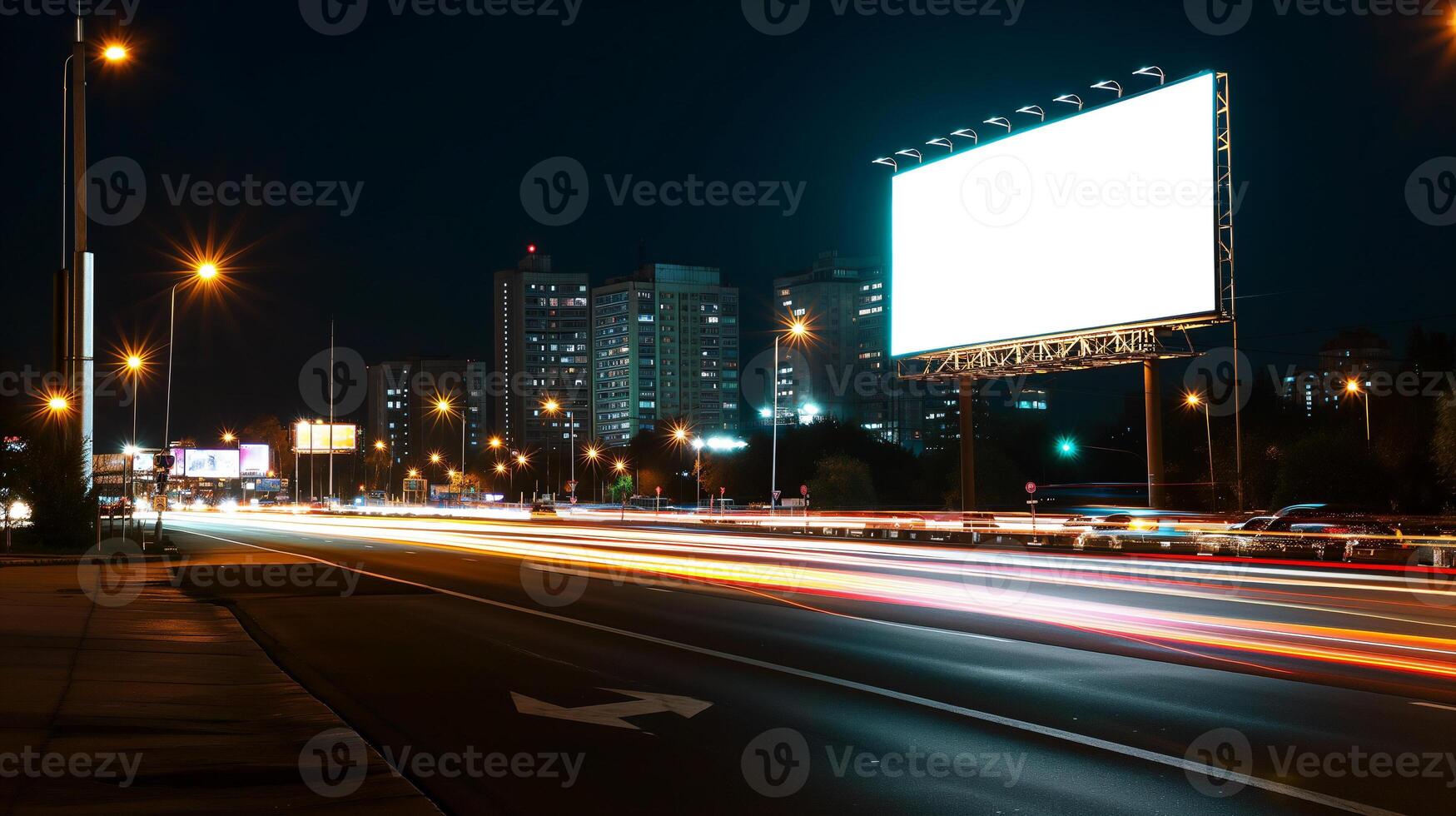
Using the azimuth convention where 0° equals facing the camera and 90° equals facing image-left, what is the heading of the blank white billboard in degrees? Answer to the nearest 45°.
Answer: approximately 45°

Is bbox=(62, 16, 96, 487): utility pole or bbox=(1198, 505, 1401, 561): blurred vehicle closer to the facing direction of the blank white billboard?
the utility pole

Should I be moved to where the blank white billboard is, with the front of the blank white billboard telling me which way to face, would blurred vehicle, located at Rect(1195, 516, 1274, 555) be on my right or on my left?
on my left

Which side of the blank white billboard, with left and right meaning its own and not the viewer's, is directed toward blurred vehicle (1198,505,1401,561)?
left

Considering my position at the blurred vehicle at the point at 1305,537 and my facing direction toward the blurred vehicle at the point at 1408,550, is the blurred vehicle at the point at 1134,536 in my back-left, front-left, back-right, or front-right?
back-right

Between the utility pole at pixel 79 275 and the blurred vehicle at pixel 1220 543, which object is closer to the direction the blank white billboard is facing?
the utility pole

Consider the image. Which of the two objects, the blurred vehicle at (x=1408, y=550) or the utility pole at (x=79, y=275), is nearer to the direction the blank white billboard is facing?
the utility pole

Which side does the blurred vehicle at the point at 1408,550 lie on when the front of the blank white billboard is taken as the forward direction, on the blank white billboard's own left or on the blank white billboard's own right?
on the blank white billboard's own left

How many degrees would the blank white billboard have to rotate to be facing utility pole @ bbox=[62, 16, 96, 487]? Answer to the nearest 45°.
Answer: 0° — it already faces it
